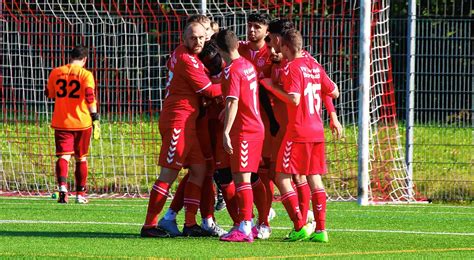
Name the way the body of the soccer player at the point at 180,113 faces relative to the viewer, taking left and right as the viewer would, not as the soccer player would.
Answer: facing to the right of the viewer

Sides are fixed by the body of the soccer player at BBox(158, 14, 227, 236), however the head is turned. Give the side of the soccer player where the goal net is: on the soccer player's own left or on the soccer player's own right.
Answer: on the soccer player's own left

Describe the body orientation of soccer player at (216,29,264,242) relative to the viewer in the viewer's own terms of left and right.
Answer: facing away from the viewer and to the left of the viewer

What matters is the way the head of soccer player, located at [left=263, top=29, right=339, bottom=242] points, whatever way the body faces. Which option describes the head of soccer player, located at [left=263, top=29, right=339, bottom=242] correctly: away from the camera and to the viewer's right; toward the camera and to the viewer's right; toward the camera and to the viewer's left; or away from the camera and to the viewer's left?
away from the camera and to the viewer's left

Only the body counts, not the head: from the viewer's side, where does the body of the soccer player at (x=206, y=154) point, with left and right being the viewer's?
facing to the right of the viewer

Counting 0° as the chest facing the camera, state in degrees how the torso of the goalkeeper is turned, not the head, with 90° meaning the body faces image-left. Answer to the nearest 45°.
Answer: approximately 180°

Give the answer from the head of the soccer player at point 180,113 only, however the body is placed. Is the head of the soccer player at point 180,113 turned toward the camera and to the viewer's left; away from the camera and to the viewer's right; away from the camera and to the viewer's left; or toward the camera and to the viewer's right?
toward the camera and to the viewer's right

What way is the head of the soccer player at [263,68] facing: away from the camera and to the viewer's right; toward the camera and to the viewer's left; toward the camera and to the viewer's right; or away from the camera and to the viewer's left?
toward the camera and to the viewer's left

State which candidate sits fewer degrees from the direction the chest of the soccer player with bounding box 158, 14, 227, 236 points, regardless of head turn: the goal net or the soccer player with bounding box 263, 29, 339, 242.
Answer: the soccer player

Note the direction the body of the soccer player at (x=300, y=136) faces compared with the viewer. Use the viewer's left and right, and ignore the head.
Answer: facing away from the viewer and to the left of the viewer
